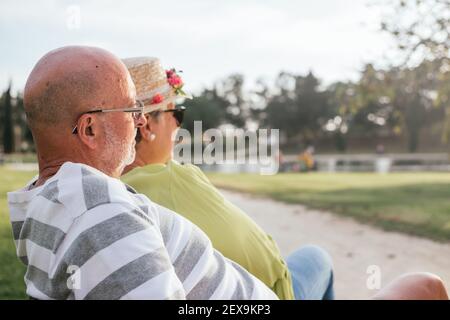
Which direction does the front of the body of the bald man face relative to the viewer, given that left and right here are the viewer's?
facing away from the viewer and to the right of the viewer

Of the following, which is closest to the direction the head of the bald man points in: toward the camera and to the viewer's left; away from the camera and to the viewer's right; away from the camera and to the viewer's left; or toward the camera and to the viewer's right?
away from the camera and to the viewer's right
